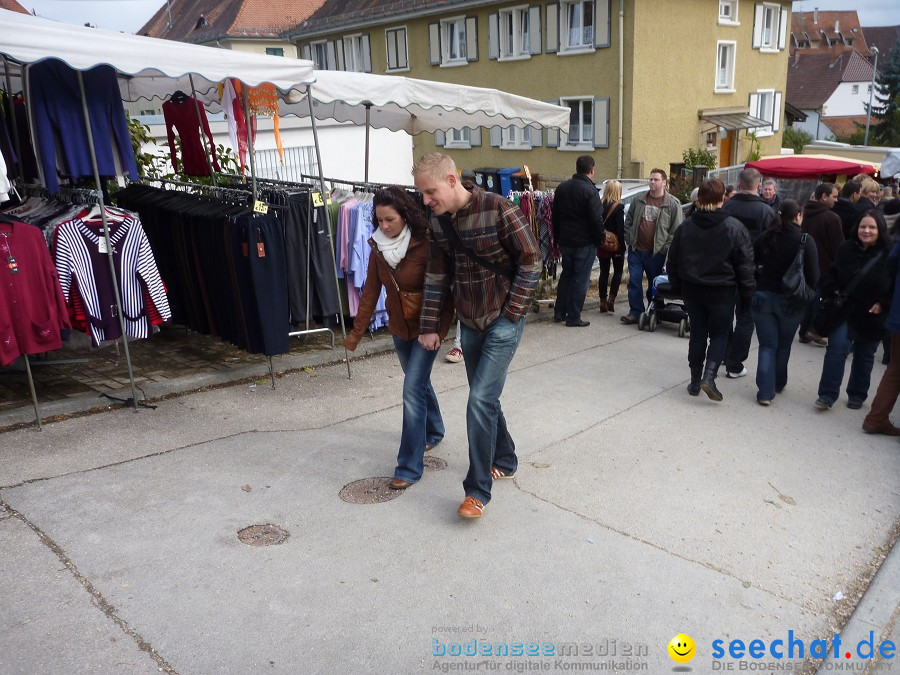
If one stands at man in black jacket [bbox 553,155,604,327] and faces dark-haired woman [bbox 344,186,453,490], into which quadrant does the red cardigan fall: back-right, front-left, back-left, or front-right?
front-right

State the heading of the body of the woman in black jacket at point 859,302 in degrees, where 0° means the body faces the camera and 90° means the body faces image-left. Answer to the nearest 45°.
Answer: approximately 0°

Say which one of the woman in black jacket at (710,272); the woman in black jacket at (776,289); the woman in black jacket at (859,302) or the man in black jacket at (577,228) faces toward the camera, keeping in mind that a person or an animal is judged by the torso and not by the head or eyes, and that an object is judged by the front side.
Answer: the woman in black jacket at (859,302)

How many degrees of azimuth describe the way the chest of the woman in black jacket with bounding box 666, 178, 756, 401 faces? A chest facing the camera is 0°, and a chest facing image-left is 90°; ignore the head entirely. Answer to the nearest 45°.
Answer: approximately 180°

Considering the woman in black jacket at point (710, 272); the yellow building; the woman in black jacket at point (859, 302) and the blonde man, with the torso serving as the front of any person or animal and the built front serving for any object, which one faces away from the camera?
the woman in black jacket at point (710, 272)

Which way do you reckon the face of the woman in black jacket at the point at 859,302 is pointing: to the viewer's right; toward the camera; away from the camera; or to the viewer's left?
toward the camera

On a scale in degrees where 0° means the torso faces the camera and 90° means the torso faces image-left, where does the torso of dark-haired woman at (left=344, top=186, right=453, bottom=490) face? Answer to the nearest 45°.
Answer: approximately 45°

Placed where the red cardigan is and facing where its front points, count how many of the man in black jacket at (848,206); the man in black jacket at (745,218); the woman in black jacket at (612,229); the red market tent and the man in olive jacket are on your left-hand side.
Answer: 5

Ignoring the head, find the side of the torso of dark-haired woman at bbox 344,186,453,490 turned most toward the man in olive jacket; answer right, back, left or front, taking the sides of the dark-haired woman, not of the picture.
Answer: back

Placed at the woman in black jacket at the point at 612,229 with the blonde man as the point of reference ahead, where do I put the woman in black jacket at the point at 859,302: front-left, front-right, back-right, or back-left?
front-left

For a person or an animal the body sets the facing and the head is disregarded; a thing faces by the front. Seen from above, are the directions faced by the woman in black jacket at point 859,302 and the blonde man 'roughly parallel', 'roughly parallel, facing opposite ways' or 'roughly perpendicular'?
roughly parallel

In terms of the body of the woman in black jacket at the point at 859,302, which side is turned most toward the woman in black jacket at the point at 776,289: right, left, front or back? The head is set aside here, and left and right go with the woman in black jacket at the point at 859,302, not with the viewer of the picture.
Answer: right

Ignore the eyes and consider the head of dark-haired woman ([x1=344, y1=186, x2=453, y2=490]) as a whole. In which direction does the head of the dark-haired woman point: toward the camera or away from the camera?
toward the camera
